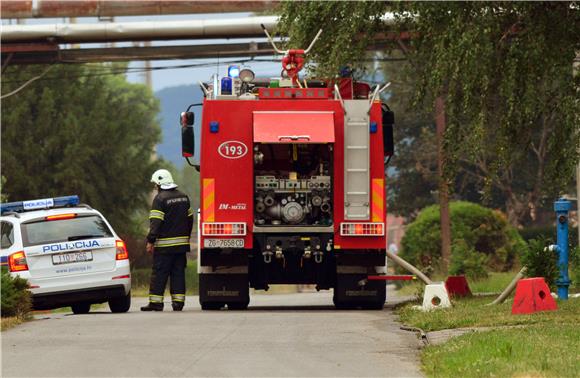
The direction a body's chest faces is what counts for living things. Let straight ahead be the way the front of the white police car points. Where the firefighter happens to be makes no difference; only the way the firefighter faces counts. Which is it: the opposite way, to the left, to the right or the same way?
the same way

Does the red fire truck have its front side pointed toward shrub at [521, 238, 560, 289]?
no

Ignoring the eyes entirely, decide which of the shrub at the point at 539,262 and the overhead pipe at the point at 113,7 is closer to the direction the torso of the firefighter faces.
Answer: the overhead pipe

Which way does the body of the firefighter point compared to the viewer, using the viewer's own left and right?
facing away from the viewer and to the left of the viewer

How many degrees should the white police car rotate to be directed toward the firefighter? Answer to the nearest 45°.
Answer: approximately 135° to its right

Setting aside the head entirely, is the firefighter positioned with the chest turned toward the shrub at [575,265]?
no

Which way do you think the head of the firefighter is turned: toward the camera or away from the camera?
away from the camera

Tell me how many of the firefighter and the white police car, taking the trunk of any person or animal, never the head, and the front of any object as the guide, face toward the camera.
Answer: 0

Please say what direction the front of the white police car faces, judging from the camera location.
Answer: facing away from the viewer and to the left of the viewer

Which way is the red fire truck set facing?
away from the camera

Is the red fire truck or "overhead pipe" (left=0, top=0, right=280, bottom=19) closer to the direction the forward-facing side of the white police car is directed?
the overhead pipe

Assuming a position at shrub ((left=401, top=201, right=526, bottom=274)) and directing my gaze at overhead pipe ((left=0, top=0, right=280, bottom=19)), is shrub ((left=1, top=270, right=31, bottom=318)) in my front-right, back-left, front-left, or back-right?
front-left

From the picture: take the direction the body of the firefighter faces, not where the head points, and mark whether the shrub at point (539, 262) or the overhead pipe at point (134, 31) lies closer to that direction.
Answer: the overhead pipe
